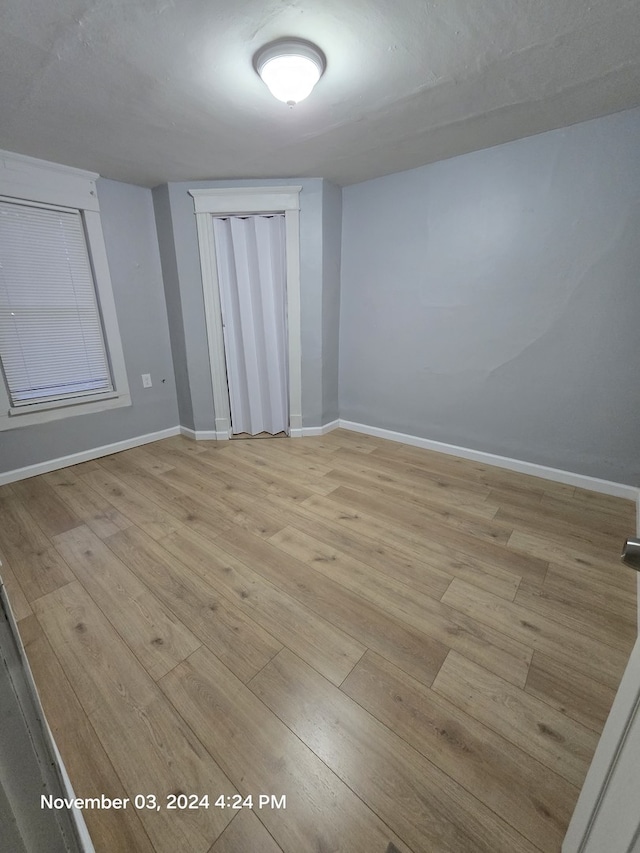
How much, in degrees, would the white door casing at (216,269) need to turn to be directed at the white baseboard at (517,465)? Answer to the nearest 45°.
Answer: approximately 45° to its left

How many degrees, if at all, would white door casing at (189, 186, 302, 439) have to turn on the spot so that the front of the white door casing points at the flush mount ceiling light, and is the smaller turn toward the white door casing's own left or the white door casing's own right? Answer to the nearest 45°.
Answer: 0° — it already faces it

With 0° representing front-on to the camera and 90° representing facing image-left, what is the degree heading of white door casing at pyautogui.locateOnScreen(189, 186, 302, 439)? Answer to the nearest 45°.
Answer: approximately 0°

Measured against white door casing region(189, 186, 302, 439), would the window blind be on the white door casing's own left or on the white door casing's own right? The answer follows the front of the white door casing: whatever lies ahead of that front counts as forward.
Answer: on the white door casing's own right

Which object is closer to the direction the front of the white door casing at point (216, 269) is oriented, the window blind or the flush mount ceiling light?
the flush mount ceiling light
